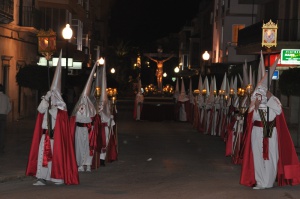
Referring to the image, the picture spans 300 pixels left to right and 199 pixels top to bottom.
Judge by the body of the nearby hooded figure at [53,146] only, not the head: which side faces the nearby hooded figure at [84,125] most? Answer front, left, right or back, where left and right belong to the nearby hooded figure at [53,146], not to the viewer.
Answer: back

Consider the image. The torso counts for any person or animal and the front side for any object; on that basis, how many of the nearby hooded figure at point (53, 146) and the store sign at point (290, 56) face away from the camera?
0

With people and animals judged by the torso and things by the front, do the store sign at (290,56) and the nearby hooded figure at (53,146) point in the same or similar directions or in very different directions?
same or similar directions

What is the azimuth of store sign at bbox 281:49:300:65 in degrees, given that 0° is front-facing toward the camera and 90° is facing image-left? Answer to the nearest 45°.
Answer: approximately 0°

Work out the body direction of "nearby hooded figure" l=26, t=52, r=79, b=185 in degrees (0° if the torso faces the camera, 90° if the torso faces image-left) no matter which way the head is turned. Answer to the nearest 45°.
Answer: approximately 45°
